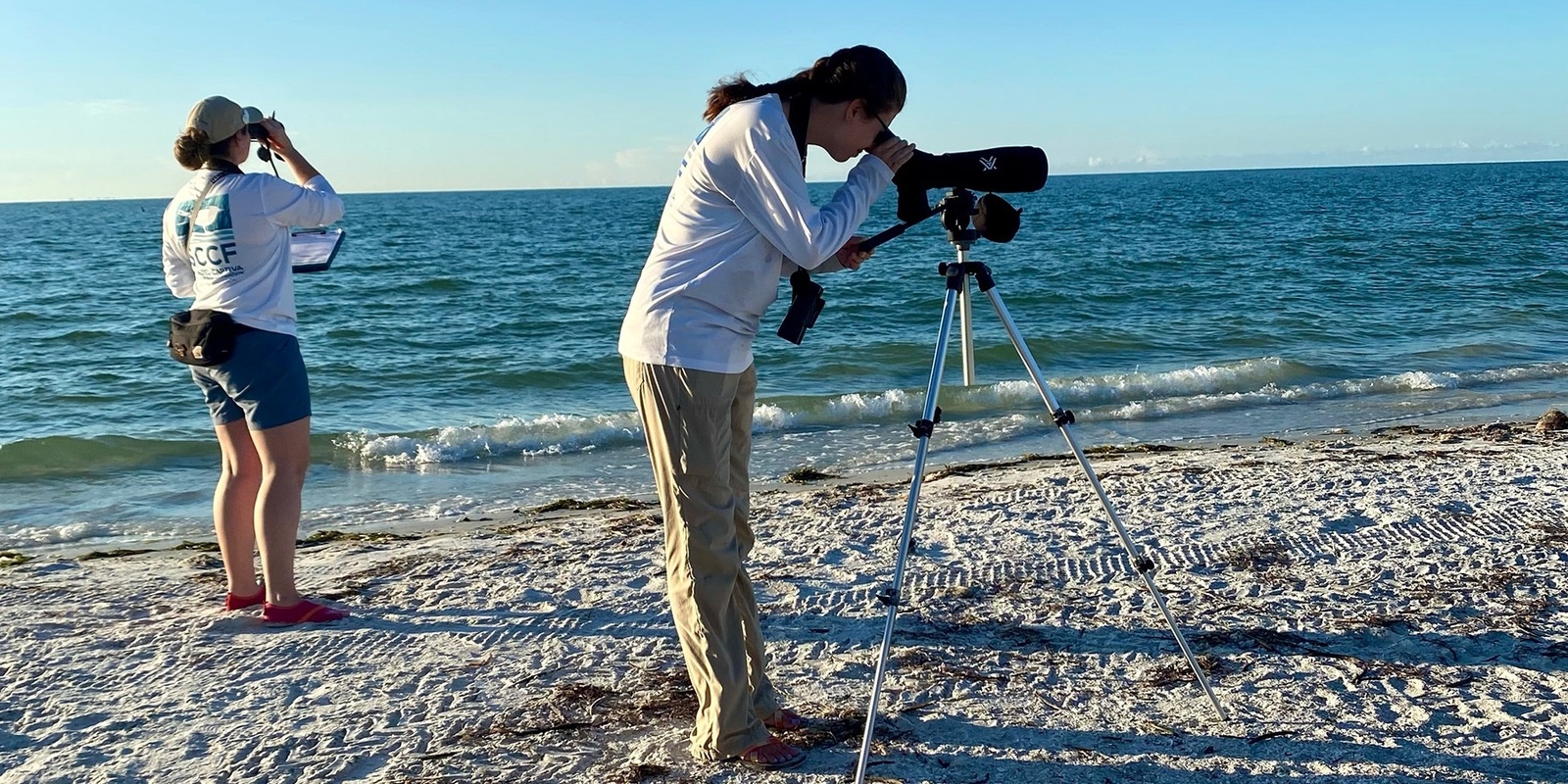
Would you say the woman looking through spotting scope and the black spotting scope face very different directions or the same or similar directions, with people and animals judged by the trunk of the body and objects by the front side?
same or similar directions

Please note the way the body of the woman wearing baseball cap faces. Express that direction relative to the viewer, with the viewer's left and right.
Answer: facing away from the viewer and to the right of the viewer

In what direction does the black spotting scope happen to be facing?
to the viewer's right

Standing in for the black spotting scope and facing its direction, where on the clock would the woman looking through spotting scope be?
The woman looking through spotting scope is roughly at 5 o'clock from the black spotting scope.

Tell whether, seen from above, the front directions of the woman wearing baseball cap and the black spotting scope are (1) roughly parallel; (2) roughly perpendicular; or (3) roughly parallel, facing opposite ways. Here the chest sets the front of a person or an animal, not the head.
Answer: roughly perpendicular

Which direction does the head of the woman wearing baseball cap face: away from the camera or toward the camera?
away from the camera

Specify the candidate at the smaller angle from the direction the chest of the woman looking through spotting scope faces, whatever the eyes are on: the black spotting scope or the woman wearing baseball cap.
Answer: the black spotting scope

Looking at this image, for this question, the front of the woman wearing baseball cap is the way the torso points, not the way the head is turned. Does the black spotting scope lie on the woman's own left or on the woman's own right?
on the woman's own right

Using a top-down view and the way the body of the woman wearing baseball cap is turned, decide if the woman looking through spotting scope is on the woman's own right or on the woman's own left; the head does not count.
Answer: on the woman's own right

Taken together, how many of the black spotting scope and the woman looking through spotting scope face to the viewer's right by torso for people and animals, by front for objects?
2

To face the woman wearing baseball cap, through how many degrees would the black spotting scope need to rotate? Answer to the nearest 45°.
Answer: approximately 180°

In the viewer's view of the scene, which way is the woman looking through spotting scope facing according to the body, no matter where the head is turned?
to the viewer's right

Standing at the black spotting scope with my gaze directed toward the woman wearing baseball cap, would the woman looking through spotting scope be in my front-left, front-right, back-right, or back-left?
front-left
